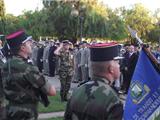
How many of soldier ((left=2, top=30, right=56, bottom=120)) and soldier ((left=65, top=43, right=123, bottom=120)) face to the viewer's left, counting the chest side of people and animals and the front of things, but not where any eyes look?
0

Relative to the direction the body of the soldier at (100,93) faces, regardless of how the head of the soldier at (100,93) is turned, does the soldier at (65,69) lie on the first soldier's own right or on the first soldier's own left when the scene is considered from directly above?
on the first soldier's own left

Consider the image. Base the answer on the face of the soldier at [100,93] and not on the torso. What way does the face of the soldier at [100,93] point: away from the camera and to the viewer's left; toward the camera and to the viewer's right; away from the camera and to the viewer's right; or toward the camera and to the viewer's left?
away from the camera and to the viewer's right

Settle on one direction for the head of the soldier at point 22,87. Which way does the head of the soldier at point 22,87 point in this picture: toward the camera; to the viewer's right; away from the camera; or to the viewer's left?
to the viewer's right

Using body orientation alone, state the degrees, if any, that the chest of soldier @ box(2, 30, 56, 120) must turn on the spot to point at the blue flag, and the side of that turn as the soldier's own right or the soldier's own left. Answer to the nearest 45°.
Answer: approximately 90° to the soldier's own right

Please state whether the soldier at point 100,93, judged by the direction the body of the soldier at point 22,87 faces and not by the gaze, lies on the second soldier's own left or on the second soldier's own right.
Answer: on the second soldier's own right

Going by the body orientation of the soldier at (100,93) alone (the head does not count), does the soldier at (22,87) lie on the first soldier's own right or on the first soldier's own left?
on the first soldier's own left

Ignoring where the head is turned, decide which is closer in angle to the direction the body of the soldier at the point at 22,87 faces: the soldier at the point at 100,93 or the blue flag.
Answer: the blue flag

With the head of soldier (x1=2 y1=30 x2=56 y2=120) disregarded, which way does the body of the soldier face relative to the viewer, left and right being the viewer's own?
facing away from the viewer and to the right of the viewer
